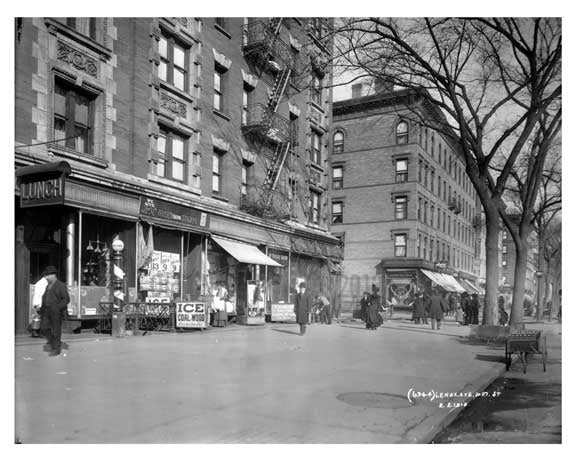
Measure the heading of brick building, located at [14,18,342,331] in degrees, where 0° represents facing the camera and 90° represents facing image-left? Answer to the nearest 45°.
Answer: approximately 315°
